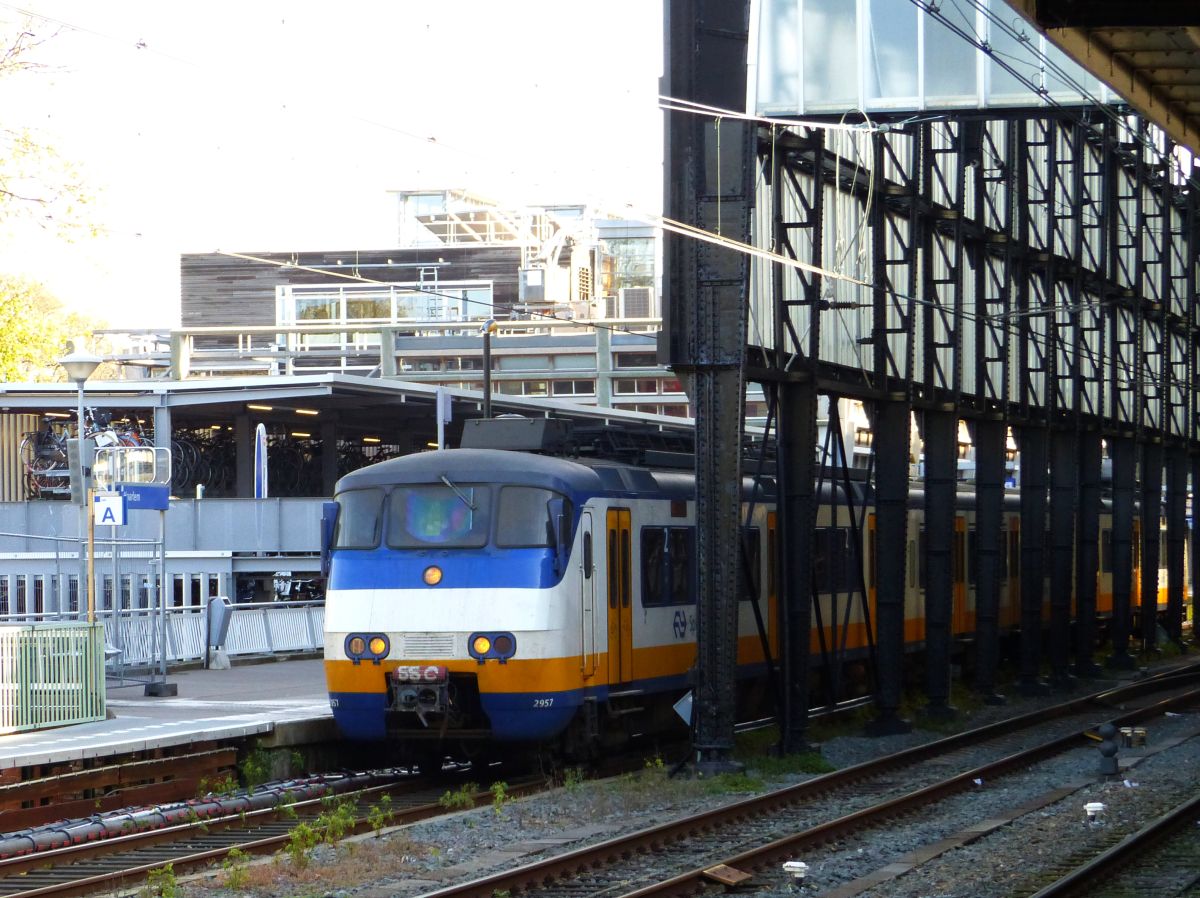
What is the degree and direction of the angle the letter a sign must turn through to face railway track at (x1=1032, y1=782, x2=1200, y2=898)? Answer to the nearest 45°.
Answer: approximately 45° to its left

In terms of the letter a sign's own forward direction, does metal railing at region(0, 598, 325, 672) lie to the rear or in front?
to the rear

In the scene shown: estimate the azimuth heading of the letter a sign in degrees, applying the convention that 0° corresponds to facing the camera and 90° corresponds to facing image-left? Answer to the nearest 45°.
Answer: approximately 0°

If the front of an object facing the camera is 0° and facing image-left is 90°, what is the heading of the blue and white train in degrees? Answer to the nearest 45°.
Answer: approximately 45°

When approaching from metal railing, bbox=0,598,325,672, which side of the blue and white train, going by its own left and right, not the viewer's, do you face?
right

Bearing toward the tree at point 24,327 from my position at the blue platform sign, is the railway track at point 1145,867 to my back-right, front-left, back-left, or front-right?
back-right

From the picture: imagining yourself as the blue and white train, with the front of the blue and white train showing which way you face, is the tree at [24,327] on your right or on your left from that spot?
on your right

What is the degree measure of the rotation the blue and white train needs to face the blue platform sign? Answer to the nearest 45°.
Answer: approximately 90° to its right

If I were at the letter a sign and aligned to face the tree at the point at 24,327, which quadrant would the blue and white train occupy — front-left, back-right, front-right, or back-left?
back-right

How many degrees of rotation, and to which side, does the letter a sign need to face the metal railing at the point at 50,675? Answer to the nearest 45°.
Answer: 0° — it already faces it

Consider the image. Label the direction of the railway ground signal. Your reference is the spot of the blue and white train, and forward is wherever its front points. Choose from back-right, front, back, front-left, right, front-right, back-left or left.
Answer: back-left

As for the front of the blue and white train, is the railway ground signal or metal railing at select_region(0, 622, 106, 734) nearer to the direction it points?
the metal railing
